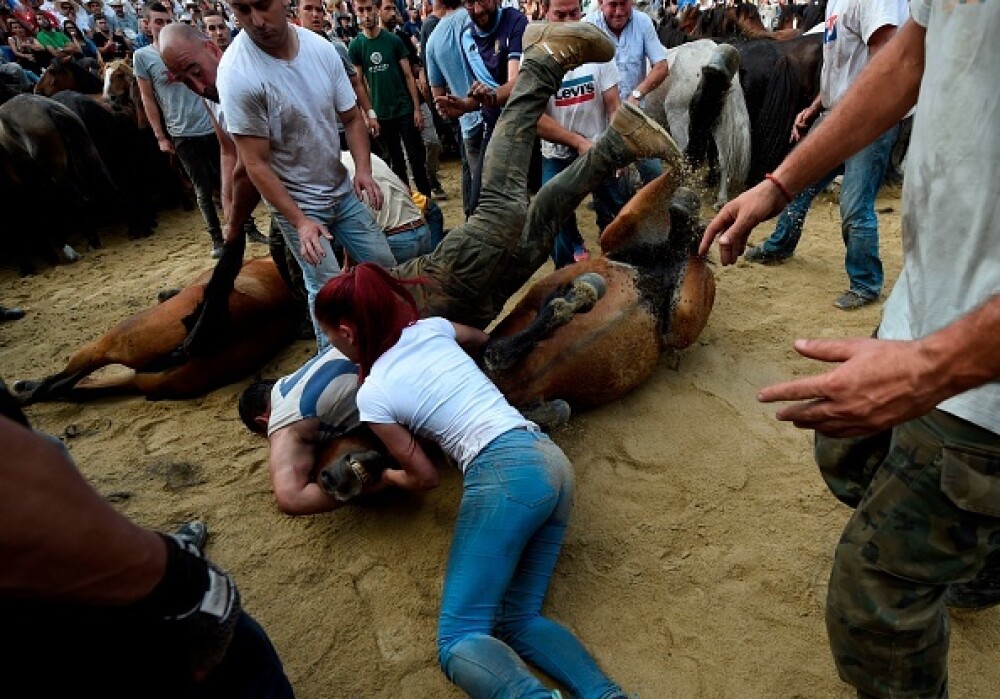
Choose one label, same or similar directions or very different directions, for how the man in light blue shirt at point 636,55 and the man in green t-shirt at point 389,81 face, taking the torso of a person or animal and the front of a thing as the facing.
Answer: same or similar directions

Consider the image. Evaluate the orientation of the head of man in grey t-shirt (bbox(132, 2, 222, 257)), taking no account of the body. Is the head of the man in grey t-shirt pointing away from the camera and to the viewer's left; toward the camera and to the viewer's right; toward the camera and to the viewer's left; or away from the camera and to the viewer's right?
toward the camera and to the viewer's right

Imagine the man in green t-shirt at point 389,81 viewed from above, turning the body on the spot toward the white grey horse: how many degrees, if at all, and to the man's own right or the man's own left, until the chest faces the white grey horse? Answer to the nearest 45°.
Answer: approximately 90° to the man's own left

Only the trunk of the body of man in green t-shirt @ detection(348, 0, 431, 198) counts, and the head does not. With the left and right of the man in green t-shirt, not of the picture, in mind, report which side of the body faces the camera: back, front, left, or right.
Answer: front

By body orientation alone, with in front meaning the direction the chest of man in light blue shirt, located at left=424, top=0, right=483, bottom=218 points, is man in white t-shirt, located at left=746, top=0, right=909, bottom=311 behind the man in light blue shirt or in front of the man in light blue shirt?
in front

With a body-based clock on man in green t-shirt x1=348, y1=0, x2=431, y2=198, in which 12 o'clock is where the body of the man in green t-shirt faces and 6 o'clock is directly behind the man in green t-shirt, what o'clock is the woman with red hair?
The woman with red hair is roughly at 12 o'clock from the man in green t-shirt.

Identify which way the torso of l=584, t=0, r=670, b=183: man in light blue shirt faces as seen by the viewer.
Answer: toward the camera

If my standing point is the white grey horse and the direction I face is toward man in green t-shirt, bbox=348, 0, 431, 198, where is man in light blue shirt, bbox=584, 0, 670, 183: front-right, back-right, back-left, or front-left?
front-left

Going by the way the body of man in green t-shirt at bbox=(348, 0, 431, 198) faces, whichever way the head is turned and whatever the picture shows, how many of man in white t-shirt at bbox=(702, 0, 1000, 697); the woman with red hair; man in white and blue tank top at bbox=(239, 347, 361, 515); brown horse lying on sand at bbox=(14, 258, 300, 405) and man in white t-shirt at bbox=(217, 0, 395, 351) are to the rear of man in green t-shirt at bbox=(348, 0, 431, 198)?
0

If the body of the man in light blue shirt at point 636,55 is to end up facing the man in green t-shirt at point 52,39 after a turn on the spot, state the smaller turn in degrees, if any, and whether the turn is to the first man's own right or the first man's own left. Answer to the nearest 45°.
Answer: approximately 135° to the first man's own right

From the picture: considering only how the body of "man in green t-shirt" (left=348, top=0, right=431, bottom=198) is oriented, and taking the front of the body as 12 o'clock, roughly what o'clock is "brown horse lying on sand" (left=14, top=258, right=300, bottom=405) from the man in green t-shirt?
The brown horse lying on sand is roughly at 1 o'clock from the man in green t-shirt.

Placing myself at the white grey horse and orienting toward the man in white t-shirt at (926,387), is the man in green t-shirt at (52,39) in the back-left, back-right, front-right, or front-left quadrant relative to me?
back-right

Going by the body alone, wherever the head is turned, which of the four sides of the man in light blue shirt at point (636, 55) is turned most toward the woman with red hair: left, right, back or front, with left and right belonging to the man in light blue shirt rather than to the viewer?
front

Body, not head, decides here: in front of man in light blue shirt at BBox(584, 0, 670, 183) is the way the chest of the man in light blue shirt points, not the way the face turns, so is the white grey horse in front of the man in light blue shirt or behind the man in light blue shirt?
behind

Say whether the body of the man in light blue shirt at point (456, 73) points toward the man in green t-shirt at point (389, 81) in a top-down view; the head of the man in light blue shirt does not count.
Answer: no

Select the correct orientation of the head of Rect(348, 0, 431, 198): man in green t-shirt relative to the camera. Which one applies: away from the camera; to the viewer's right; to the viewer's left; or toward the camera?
toward the camera

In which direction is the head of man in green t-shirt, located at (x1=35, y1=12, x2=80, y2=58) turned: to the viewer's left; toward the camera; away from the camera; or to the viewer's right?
toward the camera
